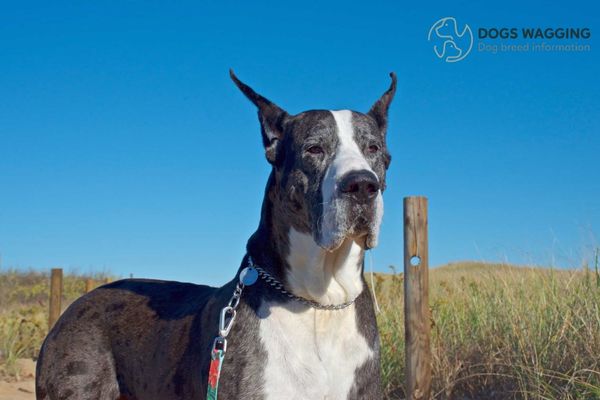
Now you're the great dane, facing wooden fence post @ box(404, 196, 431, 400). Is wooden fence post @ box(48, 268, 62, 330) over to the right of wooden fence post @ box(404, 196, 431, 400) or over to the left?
left

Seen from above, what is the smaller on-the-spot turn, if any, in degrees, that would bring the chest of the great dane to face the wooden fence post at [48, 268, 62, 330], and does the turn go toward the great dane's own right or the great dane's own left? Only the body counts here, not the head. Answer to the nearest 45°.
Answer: approximately 135° to the great dane's own left

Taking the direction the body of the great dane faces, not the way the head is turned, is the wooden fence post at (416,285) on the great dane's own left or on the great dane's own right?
on the great dane's own left

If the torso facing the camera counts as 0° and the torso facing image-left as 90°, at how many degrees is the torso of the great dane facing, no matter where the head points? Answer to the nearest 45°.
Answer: approximately 315°
